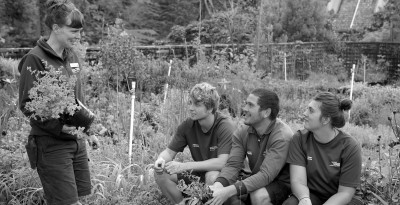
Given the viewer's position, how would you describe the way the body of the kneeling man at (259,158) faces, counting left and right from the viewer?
facing the viewer and to the left of the viewer

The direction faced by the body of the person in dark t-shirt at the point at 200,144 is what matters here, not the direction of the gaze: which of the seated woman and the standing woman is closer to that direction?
the standing woman

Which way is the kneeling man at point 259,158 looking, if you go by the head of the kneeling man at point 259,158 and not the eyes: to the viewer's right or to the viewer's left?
to the viewer's left

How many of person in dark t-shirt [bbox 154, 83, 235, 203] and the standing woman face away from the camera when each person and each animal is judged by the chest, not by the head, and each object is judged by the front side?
0

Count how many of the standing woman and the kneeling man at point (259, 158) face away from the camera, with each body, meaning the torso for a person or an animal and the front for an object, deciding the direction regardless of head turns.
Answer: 0

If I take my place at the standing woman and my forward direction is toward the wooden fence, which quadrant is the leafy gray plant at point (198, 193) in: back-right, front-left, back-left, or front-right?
front-right

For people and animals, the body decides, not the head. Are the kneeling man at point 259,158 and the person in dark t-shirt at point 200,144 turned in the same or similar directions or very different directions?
same or similar directions

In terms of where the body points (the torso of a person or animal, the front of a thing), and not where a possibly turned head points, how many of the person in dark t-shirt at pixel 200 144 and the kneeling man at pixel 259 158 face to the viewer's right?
0

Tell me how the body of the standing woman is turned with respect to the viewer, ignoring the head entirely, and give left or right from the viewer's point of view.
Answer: facing the viewer and to the right of the viewer

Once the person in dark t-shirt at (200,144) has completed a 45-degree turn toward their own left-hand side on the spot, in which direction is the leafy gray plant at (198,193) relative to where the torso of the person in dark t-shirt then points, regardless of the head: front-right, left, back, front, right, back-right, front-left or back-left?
front

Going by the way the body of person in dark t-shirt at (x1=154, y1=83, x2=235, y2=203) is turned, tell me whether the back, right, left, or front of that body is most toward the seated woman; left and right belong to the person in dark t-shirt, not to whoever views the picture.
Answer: left

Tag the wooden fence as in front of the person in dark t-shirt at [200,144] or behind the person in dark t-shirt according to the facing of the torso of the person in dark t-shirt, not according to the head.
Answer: behind

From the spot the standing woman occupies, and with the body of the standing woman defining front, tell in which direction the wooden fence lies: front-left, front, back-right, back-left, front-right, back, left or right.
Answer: left

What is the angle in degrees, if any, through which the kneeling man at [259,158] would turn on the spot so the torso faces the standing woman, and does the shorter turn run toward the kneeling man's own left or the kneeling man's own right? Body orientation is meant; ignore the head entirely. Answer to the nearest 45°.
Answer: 0° — they already face them
